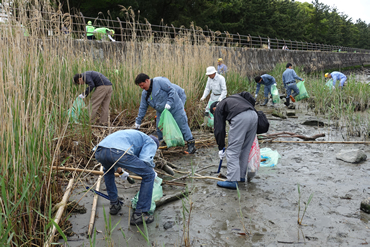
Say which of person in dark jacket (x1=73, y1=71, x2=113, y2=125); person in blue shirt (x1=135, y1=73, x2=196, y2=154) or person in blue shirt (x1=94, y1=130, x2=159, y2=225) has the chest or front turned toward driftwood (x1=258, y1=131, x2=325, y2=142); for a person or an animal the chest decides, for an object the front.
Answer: person in blue shirt (x1=94, y1=130, x2=159, y2=225)

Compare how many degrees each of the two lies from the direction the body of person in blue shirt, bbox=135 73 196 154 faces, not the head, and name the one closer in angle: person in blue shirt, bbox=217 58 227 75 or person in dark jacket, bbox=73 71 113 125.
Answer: the person in dark jacket

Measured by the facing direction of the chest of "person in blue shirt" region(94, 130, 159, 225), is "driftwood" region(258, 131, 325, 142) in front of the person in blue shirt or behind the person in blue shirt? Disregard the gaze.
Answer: in front

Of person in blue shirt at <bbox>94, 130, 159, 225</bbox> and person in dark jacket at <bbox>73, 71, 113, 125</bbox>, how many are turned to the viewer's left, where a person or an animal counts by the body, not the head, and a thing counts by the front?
1

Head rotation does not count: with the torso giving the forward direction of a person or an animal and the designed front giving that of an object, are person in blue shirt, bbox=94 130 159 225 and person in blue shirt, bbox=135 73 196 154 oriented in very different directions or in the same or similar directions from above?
very different directions

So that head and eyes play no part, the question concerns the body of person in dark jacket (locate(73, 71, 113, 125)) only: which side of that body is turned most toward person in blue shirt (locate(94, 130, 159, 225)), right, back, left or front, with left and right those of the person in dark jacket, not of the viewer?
left

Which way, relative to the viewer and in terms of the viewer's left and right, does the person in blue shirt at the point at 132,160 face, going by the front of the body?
facing away from the viewer and to the right of the viewer

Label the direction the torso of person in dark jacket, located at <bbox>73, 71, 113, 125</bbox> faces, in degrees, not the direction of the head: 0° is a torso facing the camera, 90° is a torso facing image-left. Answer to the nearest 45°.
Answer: approximately 90°
